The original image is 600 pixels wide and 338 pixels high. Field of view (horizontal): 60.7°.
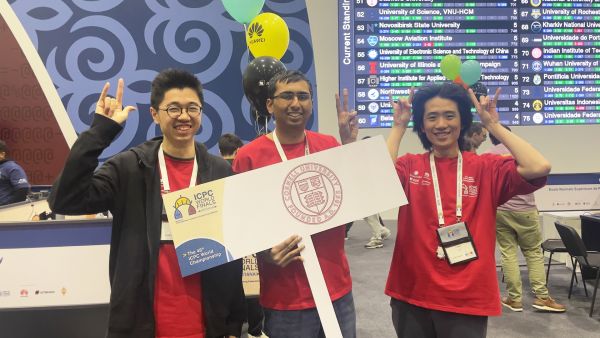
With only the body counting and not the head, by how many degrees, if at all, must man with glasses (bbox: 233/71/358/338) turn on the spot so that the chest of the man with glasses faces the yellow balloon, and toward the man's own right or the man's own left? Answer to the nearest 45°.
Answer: approximately 180°

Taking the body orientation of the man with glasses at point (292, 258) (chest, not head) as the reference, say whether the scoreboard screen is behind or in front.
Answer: behind

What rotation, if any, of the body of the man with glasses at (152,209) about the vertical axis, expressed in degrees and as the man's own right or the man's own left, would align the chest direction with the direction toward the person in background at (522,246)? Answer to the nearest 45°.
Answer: approximately 135° to the man's own left

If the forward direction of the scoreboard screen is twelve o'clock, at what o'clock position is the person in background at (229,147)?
The person in background is roughly at 1 o'clock from the scoreboard screen.

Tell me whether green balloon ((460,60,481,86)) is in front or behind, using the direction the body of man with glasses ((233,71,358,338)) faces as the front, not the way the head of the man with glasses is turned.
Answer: behind

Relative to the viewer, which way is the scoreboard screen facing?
toward the camera

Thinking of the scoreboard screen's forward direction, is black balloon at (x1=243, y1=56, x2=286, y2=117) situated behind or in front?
in front

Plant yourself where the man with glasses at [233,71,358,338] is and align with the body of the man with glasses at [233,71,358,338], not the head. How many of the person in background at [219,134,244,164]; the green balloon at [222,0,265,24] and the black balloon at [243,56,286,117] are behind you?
3

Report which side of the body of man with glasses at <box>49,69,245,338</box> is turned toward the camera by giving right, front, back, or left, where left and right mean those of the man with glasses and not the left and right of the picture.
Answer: front

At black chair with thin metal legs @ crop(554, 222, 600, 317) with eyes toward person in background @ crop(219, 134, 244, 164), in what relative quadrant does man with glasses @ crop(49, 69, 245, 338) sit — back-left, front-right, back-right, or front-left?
front-left

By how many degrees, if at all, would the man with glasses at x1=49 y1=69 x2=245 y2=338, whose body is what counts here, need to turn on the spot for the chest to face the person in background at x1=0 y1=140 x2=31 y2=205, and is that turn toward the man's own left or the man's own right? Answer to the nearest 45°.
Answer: approximately 180°

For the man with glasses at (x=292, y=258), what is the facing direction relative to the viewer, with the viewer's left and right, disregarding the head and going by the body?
facing the viewer
